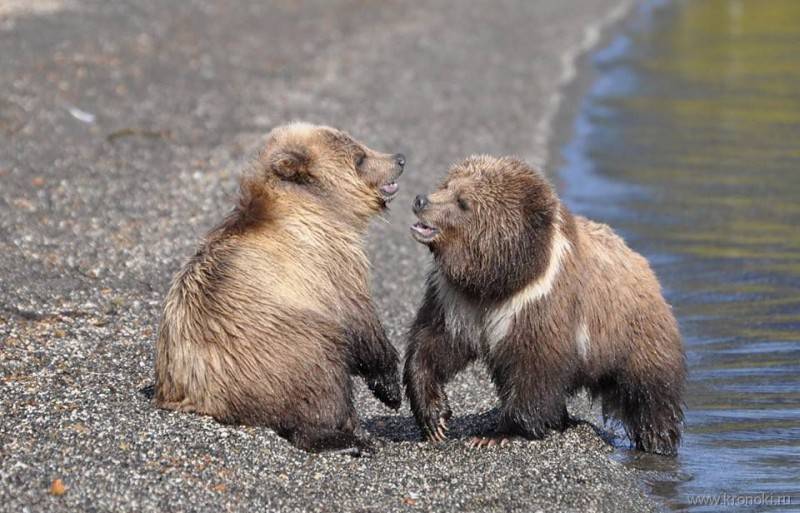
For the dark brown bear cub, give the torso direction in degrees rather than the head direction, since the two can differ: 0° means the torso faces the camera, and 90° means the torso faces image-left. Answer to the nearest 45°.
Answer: approximately 45°

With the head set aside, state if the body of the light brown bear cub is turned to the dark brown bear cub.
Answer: yes

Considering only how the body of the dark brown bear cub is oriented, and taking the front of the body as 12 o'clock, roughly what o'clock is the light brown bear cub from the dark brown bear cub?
The light brown bear cub is roughly at 1 o'clock from the dark brown bear cub.

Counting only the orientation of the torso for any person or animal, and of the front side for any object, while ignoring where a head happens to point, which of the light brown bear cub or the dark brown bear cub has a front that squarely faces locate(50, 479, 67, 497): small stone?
the dark brown bear cub

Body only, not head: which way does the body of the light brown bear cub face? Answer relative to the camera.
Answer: to the viewer's right

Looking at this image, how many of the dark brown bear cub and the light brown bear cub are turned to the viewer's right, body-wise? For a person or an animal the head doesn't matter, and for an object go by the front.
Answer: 1

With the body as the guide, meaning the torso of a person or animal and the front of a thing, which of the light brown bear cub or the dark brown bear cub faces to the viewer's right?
the light brown bear cub

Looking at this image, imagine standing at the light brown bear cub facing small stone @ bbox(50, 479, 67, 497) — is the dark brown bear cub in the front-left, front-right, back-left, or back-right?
back-left

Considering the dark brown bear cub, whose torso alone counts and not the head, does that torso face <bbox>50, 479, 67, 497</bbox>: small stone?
yes

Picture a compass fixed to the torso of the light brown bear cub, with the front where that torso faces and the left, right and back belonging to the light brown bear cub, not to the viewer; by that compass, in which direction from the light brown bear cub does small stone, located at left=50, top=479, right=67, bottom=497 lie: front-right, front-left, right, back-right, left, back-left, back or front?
back-right

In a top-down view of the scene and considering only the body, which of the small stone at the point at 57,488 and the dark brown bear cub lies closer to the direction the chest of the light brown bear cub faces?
the dark brown bear cub
